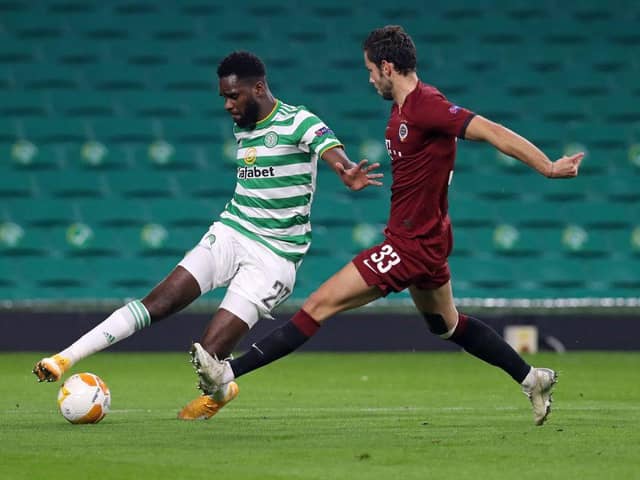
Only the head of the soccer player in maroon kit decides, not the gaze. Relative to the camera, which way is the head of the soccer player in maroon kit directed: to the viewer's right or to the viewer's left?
to the viewer's left

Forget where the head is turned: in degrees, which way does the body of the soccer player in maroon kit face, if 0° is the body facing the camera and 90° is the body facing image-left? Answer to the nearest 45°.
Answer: approximately 90°

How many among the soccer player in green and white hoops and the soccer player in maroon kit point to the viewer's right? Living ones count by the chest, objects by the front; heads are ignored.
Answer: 0

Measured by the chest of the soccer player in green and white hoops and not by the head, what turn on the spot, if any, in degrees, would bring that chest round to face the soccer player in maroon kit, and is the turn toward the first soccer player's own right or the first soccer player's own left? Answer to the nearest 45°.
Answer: approximately 90° to the first soccer player's own left

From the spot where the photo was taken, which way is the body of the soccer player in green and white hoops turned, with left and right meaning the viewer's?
facing the viewer and to the left of the viewer

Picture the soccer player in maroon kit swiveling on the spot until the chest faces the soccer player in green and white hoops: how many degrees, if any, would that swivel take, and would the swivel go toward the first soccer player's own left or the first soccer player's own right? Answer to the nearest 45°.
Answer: approximately 45° to the first soccer player's own right
